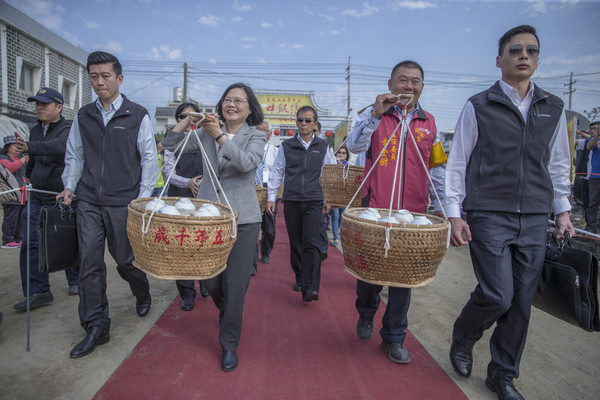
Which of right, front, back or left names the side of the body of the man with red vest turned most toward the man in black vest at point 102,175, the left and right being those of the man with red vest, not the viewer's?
right

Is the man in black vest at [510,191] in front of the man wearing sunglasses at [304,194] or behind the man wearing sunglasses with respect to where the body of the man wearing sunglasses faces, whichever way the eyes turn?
in front

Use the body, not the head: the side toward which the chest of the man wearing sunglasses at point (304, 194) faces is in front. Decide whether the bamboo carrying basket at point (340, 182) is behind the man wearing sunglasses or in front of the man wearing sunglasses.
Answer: in front

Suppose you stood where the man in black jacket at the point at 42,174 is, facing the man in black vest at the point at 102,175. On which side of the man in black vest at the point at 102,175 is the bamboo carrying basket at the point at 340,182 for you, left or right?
left

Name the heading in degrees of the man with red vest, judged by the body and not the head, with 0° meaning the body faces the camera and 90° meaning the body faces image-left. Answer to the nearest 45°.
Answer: approximately 0°

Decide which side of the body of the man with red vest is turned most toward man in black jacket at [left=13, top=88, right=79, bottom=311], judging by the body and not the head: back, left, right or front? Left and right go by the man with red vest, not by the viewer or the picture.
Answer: right

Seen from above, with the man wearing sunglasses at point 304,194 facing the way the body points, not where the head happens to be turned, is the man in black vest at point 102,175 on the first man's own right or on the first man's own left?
on the first man's own right

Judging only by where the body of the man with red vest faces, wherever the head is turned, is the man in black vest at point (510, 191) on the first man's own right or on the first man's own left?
on the first man's own left

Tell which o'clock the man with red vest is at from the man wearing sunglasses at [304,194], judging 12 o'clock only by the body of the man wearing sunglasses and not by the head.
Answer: The man with red vest is roughly at 11 o'clock from the man wearing sunglasses.

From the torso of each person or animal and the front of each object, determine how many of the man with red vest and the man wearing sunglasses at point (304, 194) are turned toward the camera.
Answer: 2

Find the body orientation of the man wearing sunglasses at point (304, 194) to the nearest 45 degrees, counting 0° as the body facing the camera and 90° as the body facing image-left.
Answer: approximately 0°
